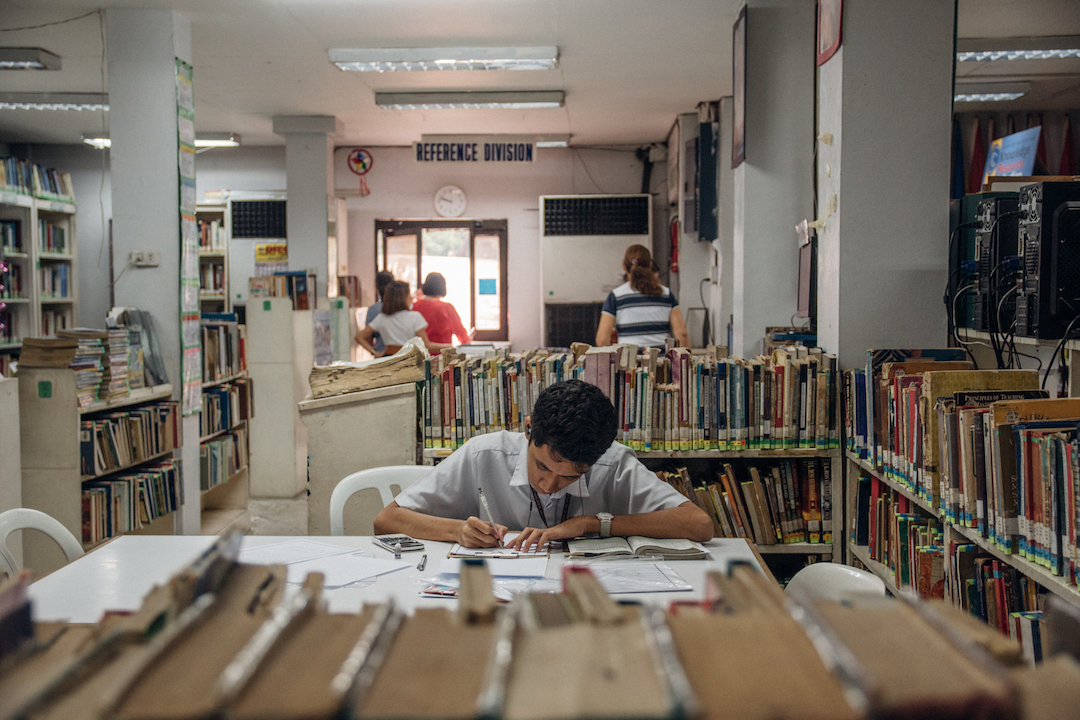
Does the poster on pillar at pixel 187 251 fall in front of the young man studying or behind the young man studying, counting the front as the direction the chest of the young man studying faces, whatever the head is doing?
behind

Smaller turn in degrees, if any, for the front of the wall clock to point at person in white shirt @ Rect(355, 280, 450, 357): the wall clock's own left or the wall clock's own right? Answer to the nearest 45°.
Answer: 0° — it already faces them

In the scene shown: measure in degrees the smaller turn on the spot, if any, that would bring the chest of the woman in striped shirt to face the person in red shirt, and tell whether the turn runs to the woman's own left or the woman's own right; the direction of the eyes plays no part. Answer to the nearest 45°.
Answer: approximately 45° to the woman's own left

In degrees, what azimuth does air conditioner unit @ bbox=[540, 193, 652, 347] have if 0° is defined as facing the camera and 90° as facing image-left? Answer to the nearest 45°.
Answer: approximately 0°

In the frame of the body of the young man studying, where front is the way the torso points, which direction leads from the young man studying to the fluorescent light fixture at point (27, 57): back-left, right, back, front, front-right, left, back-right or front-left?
back-right

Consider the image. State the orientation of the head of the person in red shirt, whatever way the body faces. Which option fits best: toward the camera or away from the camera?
away from the camera

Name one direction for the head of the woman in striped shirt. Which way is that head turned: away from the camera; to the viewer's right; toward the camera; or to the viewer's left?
away from the camera

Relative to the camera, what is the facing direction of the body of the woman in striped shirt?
away from the camera
